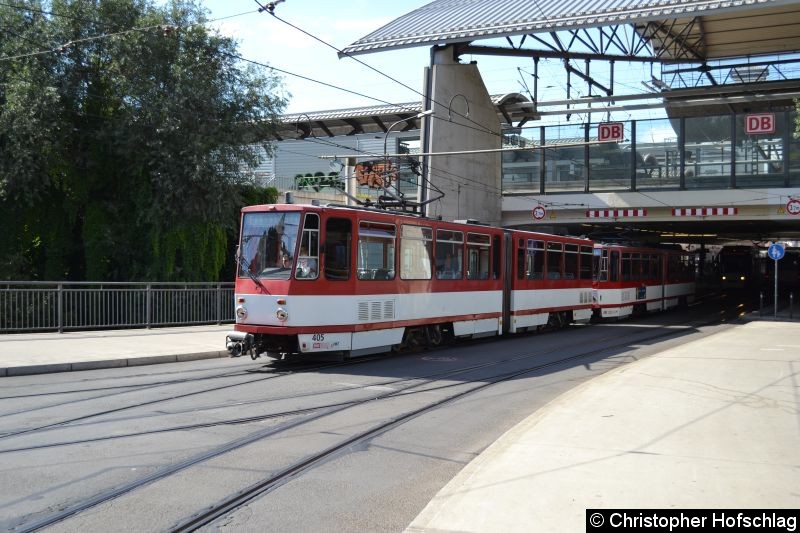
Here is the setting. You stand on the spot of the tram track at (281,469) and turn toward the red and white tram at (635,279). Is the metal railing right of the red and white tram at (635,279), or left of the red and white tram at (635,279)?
left

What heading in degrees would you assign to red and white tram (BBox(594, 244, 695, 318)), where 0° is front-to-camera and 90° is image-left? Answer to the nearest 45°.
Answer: approximately 45°

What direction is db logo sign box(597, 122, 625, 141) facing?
toward the camera

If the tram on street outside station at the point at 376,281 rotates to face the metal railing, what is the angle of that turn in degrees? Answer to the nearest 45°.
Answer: approximately 90° to its right

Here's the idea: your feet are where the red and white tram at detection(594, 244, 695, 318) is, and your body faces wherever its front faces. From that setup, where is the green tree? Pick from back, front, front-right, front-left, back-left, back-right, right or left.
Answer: front

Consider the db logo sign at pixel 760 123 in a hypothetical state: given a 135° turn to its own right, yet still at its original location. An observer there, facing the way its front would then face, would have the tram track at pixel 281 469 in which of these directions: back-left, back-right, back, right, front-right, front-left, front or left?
back-left

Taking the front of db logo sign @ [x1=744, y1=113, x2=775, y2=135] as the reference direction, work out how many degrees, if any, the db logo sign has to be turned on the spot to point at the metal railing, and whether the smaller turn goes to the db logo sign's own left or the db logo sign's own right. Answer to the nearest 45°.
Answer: approximately 45° to the db logo sign's own right

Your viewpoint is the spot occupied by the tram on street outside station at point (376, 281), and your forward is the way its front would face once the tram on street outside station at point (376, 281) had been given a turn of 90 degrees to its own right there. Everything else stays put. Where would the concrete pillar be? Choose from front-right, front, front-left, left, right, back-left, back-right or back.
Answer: front-right

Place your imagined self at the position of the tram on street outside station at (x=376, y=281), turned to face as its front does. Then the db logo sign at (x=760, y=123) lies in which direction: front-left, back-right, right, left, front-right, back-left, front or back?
back

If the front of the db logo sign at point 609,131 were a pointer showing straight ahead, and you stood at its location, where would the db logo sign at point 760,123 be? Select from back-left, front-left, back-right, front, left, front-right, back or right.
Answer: back-left

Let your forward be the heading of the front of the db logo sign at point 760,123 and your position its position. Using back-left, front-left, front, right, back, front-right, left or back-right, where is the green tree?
front-right

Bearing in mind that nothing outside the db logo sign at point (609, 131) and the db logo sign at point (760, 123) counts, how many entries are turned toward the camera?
2

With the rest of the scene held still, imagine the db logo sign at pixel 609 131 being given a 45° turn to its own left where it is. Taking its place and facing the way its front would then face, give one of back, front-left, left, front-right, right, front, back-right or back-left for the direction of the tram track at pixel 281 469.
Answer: front-right

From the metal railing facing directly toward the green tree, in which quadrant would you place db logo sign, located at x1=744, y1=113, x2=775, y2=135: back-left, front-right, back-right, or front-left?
front-right

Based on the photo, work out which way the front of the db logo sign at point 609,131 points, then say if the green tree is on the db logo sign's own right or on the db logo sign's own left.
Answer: on the db logo sign's own right

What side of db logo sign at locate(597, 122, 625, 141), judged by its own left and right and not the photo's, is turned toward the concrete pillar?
right

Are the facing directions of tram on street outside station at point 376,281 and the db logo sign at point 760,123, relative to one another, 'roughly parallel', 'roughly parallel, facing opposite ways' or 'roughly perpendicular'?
roughly parallel
